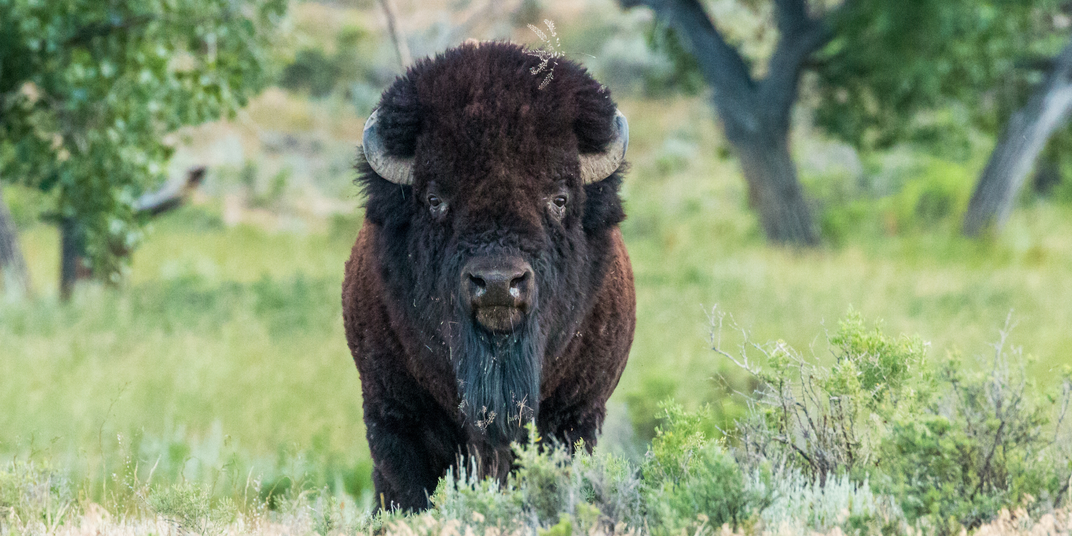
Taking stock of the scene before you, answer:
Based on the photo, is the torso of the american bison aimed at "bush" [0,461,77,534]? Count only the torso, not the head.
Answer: no

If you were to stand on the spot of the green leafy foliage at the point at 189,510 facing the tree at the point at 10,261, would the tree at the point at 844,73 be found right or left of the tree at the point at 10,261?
right

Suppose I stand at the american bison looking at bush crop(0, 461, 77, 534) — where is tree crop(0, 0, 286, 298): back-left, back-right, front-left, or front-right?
back-right

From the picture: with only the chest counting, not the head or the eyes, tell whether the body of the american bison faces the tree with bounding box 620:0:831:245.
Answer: no

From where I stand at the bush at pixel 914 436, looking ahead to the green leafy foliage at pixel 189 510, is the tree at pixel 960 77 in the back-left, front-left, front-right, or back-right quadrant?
back-right

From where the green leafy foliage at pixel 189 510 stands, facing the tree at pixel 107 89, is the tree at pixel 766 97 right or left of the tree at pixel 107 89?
right

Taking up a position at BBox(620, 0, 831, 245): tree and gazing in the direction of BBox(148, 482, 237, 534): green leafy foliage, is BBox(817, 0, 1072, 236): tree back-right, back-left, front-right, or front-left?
back-left

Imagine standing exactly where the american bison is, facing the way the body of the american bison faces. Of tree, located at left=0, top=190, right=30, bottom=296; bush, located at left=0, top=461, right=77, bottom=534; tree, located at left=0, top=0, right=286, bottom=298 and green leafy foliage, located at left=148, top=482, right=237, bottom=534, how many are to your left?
0

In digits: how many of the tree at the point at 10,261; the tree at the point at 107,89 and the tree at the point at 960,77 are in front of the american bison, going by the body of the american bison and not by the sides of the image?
0

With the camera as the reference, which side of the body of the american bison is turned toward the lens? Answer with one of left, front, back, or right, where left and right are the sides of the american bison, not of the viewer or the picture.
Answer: front

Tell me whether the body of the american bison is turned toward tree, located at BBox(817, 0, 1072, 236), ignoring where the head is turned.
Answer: no

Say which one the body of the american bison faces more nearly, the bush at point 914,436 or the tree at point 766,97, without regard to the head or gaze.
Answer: the bush

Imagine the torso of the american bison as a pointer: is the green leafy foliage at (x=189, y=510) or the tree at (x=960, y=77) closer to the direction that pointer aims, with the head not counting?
the green leafy foliage

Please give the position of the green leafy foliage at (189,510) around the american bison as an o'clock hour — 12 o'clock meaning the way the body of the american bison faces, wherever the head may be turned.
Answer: The green leafy foliage is roughly at 2 o'clock from the american bison.

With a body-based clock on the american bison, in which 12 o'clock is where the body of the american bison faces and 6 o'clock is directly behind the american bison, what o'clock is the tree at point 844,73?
The tree is roughly at 7 o'clock from the american bison.
